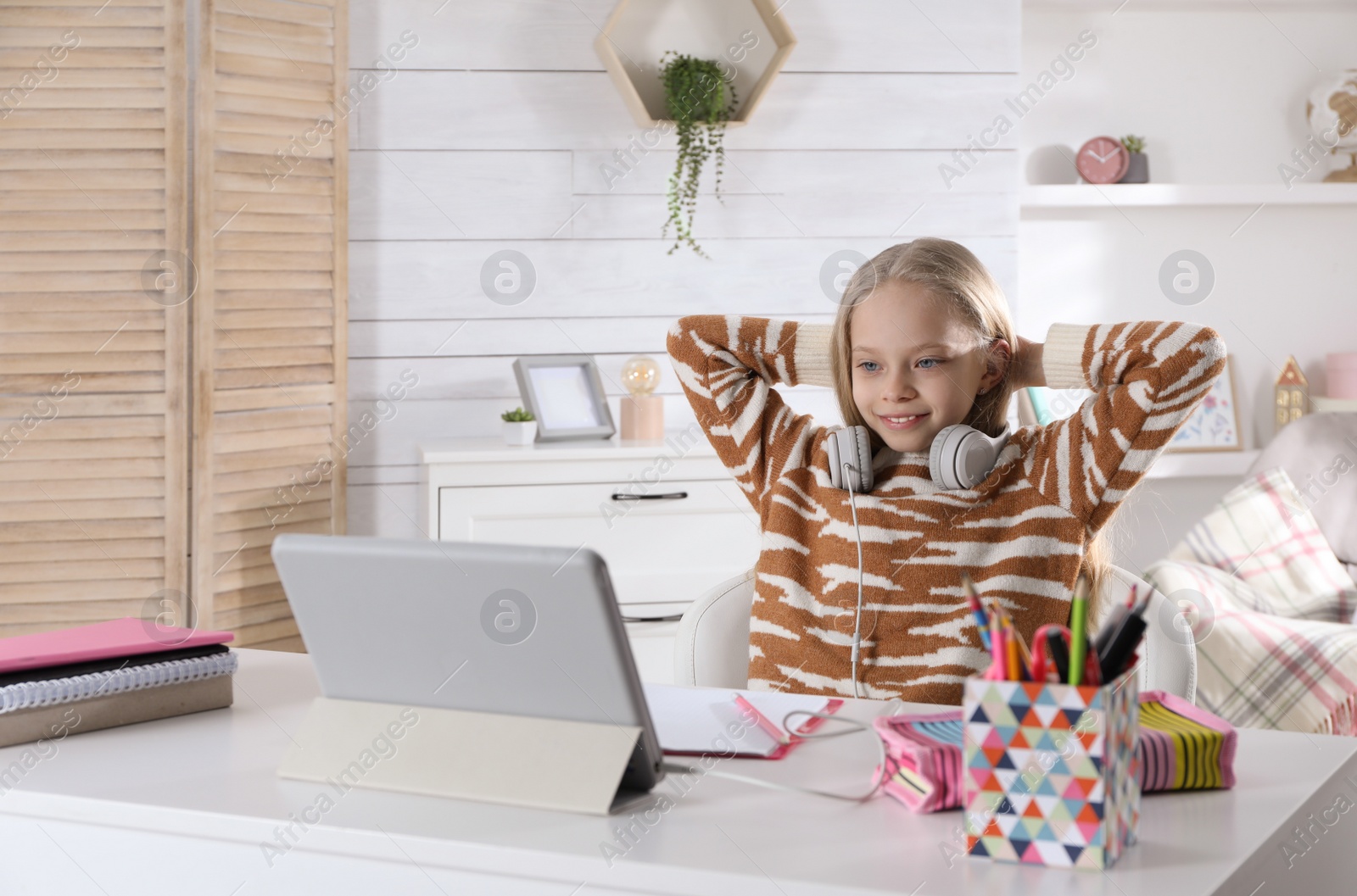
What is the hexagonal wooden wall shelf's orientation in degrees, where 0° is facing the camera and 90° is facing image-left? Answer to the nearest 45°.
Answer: approximately 0°

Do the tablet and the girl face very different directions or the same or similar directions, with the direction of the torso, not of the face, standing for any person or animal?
very different directions

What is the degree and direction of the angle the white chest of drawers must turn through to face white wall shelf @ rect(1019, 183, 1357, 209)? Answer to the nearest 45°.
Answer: approximately 90° to its left

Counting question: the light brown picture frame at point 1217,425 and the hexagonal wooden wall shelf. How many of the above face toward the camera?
2

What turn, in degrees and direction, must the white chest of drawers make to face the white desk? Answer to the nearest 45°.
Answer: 0° — it already faces it

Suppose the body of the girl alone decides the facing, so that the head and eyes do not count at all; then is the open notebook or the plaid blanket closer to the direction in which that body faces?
the open notebook

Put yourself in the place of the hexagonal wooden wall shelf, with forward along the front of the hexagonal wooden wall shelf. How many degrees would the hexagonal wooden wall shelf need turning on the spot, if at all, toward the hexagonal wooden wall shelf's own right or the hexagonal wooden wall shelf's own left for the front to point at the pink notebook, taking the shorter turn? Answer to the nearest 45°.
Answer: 0° — it already faces it

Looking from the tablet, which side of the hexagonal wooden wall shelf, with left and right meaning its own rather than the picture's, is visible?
front

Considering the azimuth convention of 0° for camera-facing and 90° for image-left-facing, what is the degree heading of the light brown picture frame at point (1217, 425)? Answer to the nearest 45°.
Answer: approximately 0°

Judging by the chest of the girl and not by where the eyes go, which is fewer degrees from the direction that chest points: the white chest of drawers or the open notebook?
the open notebook

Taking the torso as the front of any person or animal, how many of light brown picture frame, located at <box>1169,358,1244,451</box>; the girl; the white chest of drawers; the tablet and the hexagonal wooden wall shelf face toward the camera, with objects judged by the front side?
4
